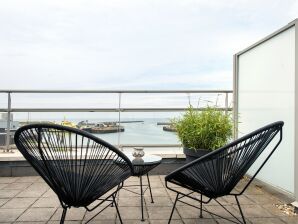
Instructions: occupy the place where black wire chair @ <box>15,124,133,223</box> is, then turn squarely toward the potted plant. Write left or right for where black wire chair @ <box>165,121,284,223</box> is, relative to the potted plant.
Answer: right

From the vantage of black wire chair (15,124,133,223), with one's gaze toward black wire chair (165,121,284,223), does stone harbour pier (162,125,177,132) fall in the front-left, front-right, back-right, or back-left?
front-left

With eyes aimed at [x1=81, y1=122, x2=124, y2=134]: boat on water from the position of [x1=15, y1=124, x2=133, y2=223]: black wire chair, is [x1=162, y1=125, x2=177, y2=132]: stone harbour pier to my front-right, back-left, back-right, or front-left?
front-right
